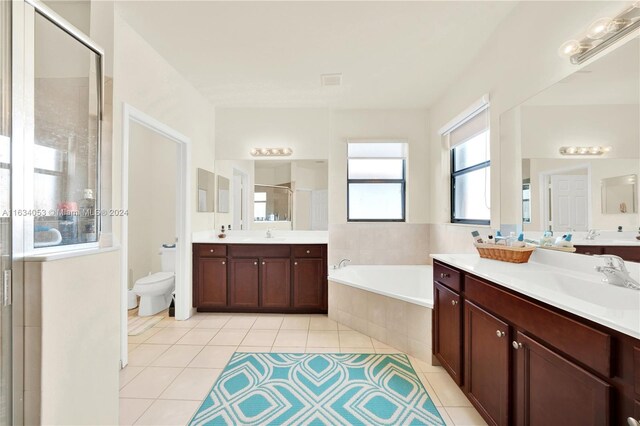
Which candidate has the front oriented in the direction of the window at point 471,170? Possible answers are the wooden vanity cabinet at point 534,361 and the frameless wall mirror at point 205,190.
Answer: the frameless wall mirror

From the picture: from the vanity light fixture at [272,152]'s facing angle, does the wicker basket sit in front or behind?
in front

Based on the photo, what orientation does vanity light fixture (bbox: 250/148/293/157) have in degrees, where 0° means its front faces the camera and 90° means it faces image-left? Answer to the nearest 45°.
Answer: approximately 0°

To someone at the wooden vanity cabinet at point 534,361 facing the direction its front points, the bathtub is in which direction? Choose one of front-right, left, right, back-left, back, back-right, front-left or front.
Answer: right

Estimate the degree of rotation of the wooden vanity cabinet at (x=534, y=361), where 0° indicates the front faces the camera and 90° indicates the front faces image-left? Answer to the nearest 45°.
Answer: approximately 45°

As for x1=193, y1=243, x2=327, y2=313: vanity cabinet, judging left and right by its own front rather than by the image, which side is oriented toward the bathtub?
left

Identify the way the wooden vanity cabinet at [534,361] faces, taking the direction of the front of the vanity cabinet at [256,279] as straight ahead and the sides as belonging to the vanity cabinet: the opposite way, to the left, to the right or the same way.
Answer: to the right

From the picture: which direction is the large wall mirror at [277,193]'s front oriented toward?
toward the camera

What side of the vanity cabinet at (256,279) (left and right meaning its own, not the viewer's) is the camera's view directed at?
front

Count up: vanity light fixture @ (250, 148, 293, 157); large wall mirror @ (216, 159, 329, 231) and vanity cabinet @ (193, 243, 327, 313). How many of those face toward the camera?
3

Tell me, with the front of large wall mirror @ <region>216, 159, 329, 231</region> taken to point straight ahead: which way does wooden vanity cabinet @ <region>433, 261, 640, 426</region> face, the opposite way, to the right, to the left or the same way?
to the right

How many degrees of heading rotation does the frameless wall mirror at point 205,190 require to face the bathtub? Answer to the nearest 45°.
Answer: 0° — it already faces it

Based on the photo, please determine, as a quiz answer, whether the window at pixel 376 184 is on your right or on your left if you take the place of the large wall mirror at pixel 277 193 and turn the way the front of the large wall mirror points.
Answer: on your left
